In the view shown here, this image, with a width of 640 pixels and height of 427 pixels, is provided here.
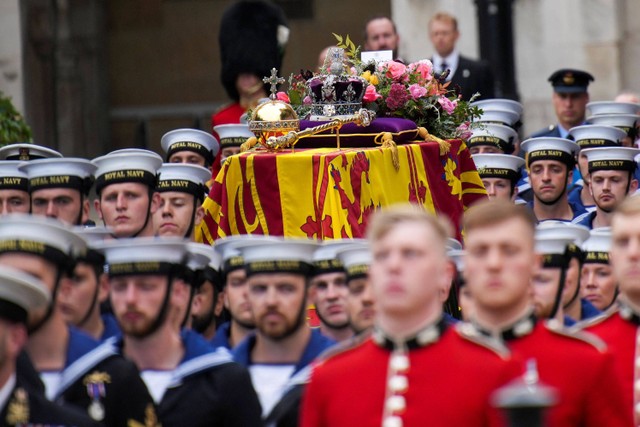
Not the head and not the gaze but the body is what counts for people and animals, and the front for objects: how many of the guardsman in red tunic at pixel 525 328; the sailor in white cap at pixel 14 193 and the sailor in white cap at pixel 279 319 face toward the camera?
3

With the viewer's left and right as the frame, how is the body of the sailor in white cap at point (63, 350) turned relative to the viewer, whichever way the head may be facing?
facing the viewer and to the left of the viewer

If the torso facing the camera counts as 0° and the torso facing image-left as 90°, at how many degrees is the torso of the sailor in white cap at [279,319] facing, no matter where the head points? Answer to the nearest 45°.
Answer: approximately 0°

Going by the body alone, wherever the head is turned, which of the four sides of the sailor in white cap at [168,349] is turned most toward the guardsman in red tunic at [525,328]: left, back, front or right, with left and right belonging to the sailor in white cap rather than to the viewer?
left
